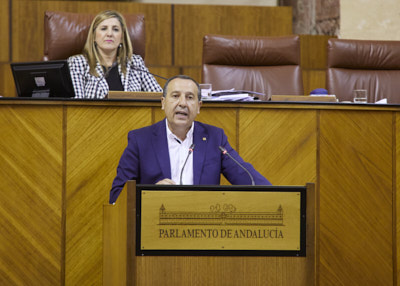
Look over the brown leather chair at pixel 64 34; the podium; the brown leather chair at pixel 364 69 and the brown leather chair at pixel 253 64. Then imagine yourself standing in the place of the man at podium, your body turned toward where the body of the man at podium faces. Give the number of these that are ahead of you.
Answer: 1

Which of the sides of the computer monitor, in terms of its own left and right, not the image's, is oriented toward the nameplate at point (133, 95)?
right

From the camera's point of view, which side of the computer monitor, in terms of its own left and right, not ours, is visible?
back

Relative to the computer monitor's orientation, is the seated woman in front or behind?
in front

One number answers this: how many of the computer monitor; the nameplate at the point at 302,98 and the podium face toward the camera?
2

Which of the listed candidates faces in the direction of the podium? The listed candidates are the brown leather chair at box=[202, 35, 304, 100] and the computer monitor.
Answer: the brown leather chair

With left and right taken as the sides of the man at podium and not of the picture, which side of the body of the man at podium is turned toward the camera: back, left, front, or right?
front

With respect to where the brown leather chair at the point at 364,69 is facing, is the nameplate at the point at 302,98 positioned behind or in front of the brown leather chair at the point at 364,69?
in front

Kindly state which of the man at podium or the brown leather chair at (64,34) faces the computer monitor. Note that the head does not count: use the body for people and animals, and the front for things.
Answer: the brown leather chair

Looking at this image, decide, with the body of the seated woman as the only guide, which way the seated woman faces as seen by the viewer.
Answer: toward the camera

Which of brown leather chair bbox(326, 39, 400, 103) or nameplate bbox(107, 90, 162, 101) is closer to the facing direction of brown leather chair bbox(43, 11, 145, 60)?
the nameplate
